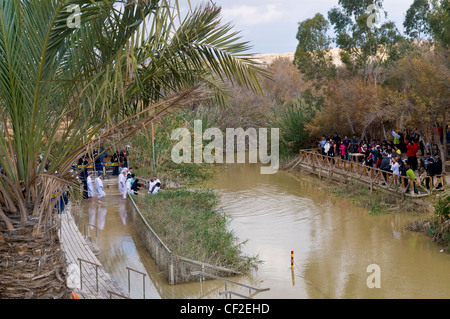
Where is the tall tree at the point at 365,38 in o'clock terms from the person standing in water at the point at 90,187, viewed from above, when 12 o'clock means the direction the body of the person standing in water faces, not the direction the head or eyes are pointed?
The tall tree is roughly at 11 o'clock from the person standing in water.

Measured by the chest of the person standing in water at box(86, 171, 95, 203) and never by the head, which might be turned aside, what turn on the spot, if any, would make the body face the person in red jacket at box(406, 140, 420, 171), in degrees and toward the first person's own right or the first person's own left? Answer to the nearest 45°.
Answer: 0° — they already face them

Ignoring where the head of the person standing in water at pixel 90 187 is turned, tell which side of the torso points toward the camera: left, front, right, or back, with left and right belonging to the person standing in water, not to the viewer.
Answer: right

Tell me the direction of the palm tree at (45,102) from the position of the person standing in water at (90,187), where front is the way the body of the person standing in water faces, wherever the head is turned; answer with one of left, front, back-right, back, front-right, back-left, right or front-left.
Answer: right

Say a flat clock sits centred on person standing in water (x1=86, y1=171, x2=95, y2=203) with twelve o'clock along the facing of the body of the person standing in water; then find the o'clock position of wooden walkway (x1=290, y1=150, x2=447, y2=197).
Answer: The wooden walkway is roughly at 12 o'clock from the person standing in water.

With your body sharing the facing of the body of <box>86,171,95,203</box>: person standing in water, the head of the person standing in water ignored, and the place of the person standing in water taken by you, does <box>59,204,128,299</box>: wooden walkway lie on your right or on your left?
on your right

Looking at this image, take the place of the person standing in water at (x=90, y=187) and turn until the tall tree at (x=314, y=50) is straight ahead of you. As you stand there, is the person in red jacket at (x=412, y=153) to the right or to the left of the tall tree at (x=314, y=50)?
right

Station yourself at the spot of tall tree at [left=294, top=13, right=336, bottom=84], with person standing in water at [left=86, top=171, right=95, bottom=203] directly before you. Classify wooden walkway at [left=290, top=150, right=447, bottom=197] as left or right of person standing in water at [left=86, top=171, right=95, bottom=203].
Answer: left
